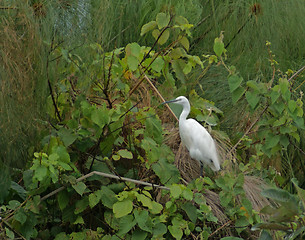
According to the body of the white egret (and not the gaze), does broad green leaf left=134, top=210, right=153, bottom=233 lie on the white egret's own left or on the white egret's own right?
on the white egret's own left

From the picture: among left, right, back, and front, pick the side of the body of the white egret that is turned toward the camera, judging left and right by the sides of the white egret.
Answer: left

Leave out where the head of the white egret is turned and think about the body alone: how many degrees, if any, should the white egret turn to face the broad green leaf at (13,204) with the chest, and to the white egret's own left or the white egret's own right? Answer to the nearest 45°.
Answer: approximately 45° to the white egret's own left

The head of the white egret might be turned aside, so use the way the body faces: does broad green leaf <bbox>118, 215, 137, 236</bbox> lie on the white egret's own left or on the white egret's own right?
on the white egret's own left

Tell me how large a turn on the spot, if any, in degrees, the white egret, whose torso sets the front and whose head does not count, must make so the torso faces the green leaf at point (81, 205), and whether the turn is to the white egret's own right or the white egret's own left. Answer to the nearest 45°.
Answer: approximately 45° to the white egret's own left

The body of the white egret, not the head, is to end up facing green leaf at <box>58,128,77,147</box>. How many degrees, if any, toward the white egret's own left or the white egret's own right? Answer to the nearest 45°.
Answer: approximately 45° to the white egret's own left

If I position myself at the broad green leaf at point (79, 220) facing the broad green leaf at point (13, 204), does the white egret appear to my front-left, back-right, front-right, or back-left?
back-right

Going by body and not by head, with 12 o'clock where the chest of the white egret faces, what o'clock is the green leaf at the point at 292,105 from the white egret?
The green leaf is roughly at 6 o'clock from the white egret.

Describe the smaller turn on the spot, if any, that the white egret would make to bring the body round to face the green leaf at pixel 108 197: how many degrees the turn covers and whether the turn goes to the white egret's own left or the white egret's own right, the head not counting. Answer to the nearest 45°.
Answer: approximately 45° to the white egret's own left
